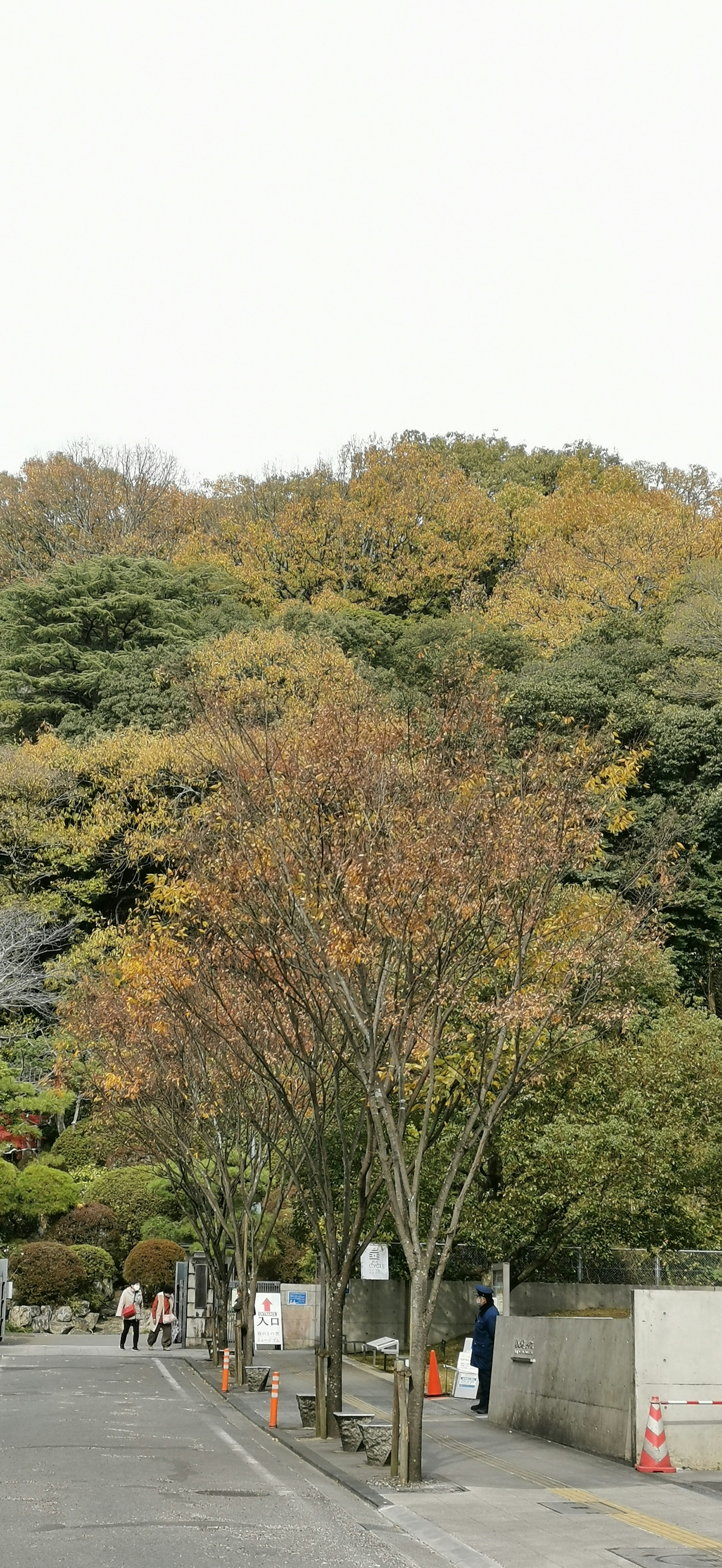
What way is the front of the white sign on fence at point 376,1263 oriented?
toward the camera

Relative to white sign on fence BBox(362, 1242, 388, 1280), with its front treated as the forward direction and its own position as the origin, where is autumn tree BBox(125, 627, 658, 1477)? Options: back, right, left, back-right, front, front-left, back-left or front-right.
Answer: front

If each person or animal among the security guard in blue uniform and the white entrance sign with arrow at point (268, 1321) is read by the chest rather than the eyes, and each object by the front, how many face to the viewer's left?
1

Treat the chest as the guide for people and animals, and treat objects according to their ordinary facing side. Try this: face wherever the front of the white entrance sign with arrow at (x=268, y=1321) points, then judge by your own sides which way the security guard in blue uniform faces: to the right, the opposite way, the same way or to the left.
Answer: to the right

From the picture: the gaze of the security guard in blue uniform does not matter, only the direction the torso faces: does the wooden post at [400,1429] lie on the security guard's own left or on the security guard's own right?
on the security guard's own left

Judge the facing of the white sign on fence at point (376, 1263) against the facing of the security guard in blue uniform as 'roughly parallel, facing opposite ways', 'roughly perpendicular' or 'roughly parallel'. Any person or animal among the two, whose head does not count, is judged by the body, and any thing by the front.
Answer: roughly perpendicular

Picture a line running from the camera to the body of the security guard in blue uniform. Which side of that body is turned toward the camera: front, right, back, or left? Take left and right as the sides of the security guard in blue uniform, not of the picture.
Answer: left

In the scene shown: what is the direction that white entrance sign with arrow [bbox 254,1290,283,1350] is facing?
toward the camera
